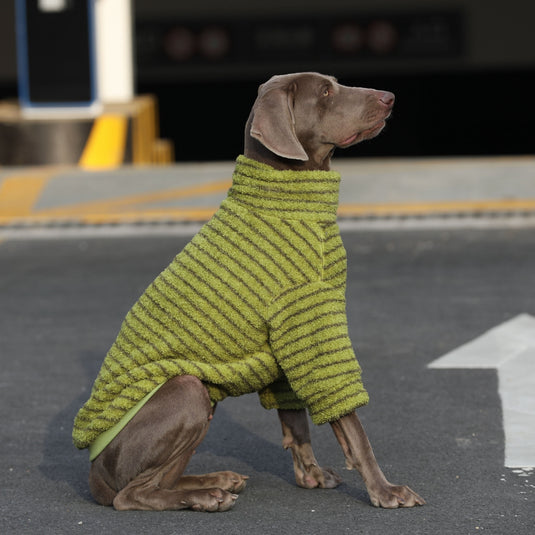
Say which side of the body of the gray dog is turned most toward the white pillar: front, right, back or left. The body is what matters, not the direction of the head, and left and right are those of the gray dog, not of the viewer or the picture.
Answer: left

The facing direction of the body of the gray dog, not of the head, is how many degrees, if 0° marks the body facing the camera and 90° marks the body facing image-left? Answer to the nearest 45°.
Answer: approximately 270°
